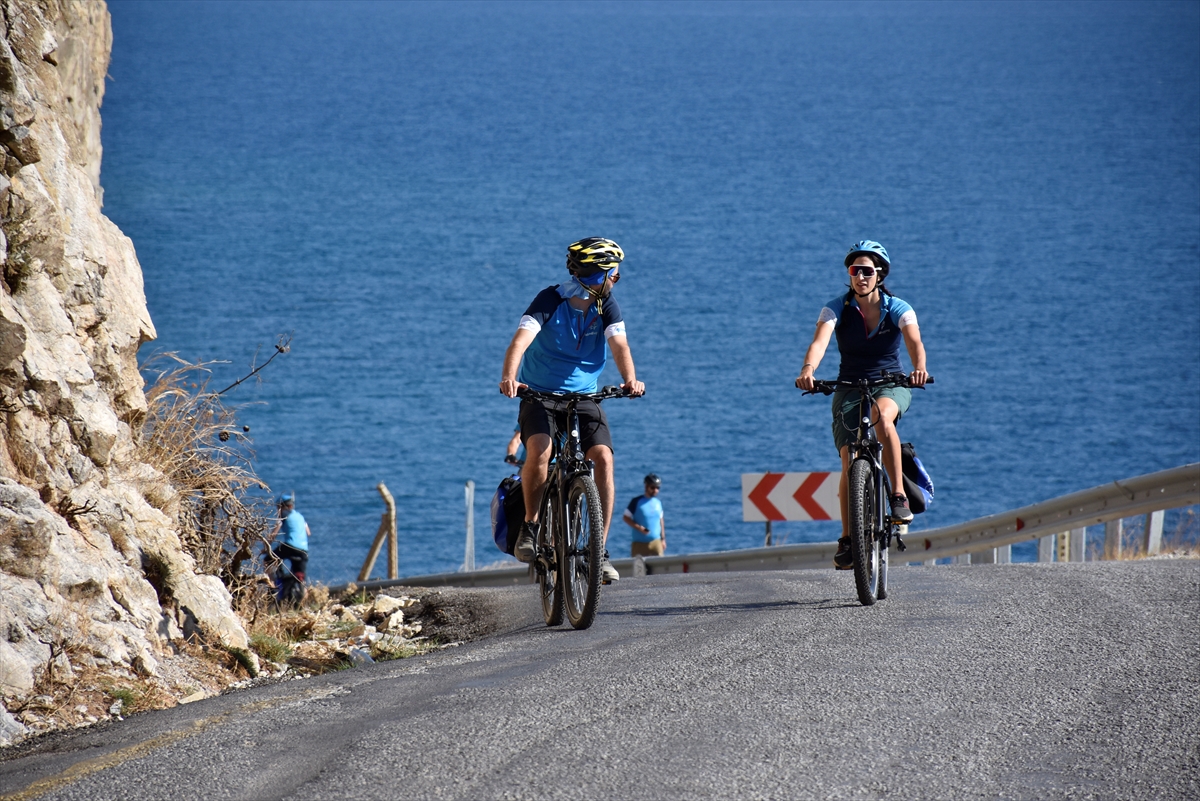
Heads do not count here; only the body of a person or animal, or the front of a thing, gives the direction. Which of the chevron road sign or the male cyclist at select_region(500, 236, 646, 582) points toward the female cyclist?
the chevron road sign

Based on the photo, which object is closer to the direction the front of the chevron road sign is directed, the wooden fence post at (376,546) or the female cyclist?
the female cyclist

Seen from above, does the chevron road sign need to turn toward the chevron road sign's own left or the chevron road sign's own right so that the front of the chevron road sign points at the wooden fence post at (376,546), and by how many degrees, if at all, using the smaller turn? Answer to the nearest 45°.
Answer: approximately 135° to the chevron road sign's own right

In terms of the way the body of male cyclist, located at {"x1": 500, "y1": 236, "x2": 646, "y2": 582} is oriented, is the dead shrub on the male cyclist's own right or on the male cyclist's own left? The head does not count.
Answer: on the male cyclist's own right

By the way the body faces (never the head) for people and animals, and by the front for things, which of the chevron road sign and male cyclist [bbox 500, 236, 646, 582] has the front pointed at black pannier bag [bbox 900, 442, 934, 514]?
the chevron road sign

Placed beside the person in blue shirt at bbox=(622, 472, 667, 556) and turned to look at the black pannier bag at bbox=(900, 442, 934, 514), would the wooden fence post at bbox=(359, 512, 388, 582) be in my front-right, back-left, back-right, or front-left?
back-right

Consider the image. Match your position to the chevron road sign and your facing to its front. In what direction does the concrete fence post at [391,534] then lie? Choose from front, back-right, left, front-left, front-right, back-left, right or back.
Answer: back-right

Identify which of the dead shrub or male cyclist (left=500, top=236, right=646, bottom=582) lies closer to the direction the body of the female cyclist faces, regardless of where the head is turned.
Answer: the male cyclist

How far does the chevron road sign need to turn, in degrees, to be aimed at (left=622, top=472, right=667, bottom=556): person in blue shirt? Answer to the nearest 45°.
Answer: approximately 135° to its right

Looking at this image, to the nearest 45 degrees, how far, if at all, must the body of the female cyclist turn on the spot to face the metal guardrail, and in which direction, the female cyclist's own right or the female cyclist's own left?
approximately 180°
